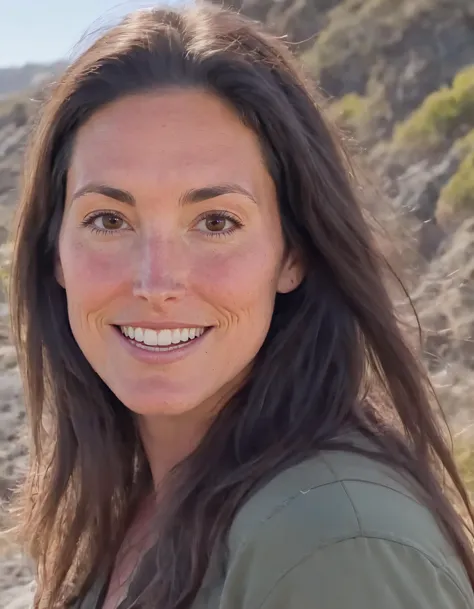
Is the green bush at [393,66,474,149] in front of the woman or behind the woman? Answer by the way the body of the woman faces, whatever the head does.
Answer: behind

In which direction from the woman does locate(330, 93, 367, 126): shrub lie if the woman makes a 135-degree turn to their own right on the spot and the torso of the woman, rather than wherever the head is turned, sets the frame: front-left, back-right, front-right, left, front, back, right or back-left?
front

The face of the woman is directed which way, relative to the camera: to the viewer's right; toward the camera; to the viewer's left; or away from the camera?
toward the camera

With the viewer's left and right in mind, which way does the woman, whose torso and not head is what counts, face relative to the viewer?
facing the viewer and to the left of the viewer

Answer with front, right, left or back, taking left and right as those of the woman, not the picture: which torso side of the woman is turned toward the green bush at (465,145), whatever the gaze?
back

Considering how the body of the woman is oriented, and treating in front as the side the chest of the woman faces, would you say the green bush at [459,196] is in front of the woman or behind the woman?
behind
